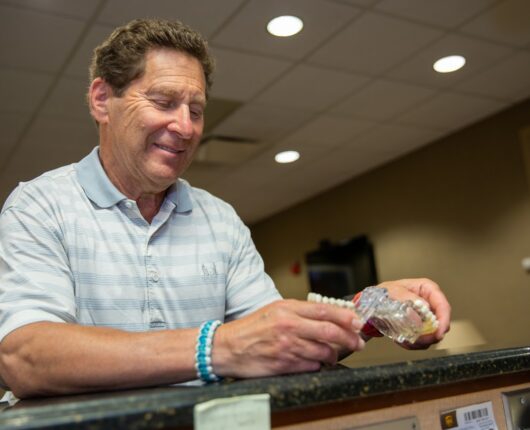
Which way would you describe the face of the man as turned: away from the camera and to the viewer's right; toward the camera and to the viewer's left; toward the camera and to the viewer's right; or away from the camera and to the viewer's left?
toward the camera and to the viewer's right

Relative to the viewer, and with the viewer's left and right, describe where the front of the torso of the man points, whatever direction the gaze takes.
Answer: facing the viewer and to the right of the viewer

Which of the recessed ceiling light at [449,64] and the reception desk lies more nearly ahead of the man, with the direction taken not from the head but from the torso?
the reception desk

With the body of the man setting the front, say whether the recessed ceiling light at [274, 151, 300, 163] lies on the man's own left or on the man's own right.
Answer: on the man's own left

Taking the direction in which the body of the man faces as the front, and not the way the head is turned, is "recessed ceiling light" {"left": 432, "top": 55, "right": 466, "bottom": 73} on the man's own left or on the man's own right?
on the man's own left

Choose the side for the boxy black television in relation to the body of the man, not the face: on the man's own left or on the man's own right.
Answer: on the man's own left
